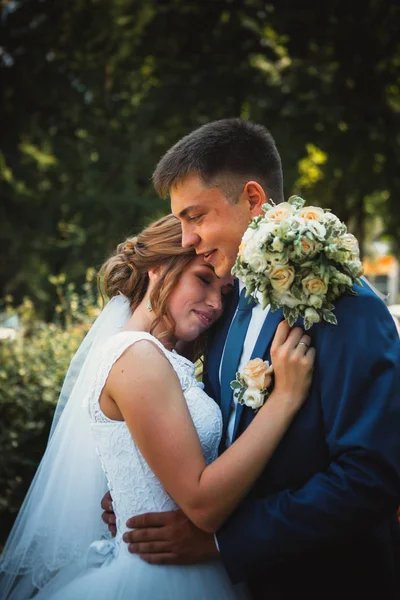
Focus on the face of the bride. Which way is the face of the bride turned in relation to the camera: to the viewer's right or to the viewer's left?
to the viewer's right

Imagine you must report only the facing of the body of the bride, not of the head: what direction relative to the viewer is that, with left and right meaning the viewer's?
facing to the right of the viewer

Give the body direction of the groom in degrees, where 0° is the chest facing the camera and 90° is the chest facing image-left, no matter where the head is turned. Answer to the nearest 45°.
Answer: approximately 45°

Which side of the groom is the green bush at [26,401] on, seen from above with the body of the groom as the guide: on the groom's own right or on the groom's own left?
on the groom's own right
